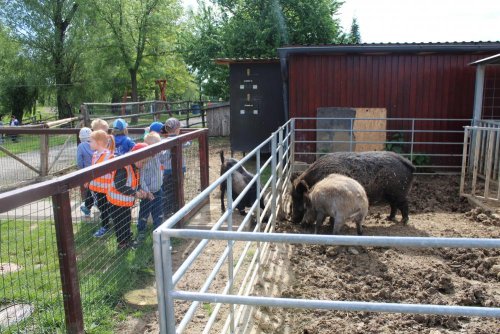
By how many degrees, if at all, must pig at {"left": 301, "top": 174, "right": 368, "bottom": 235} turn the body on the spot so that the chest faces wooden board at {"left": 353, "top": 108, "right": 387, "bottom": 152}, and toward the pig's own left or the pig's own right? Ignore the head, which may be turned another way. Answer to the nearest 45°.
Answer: approximately 90° to the pig's own right

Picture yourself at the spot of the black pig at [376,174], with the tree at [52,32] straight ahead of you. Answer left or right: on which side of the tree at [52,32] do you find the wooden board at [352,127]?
right

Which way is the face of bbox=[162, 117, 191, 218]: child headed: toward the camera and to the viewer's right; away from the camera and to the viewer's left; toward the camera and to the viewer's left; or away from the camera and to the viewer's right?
away from the camera and to the viewer's right

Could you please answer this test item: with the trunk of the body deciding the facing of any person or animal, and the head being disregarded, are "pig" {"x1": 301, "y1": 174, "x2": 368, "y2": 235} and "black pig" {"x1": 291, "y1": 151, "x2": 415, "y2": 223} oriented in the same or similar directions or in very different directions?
same or similar directions

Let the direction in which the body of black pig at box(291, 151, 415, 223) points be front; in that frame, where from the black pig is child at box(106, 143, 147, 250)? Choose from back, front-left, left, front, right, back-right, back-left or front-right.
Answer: front-left

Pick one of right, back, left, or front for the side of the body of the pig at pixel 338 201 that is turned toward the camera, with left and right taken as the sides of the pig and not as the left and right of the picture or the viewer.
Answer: left

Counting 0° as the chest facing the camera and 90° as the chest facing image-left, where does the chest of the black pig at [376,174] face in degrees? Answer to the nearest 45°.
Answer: approximately 90°

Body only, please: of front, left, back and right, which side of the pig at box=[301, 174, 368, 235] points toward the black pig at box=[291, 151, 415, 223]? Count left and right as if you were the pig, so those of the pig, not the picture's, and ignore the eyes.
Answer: right

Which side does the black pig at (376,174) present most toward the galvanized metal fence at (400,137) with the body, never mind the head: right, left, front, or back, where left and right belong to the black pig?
right

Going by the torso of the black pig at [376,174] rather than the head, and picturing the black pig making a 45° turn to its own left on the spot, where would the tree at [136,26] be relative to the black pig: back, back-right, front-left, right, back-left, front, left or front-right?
right

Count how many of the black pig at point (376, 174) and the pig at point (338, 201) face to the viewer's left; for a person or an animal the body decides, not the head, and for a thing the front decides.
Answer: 2

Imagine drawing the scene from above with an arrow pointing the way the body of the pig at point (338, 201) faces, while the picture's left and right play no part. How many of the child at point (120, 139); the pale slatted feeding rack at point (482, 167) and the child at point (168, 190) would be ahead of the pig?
2

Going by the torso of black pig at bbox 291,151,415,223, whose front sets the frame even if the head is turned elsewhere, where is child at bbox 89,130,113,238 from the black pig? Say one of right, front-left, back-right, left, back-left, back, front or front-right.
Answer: front-left

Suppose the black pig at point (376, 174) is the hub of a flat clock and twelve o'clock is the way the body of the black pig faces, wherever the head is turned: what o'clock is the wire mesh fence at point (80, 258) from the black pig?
The wire mesh fence is roughly at 10 o'clock from the black pig.

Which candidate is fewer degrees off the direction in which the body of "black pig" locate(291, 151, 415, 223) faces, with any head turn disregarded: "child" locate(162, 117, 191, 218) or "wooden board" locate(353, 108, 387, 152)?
the child

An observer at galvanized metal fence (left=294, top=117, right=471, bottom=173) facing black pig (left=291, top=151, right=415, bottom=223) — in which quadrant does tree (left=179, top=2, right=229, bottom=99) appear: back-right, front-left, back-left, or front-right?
back-right
